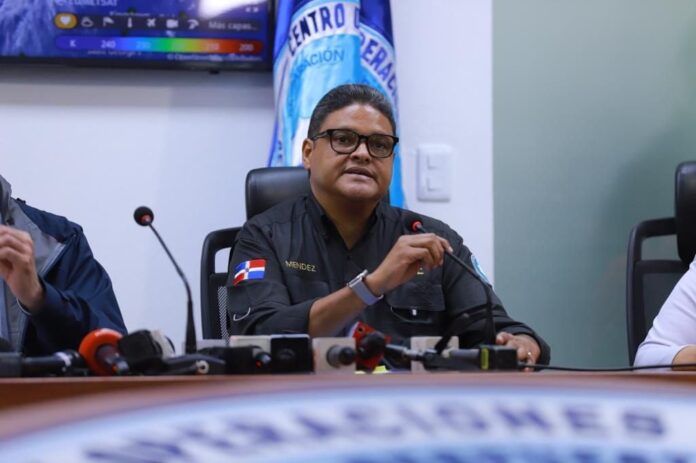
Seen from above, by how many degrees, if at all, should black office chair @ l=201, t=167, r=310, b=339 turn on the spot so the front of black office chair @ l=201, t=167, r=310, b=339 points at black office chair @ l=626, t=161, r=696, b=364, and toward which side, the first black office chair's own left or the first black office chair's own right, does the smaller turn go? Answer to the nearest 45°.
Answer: approximately 90° to the first black office chair's own left

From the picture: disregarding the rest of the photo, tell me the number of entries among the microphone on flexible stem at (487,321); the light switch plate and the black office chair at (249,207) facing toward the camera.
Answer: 2

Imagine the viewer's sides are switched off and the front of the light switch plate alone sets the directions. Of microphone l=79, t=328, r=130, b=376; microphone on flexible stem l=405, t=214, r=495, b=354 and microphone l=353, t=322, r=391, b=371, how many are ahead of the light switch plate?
3

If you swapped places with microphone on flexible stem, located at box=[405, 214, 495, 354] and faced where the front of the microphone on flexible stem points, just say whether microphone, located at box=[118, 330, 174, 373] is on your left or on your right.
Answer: on your left

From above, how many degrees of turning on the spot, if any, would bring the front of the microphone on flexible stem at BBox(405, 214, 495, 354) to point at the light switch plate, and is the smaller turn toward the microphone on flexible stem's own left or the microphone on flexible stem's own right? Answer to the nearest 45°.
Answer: approximately 45° to the microphone on flexible stem's own right

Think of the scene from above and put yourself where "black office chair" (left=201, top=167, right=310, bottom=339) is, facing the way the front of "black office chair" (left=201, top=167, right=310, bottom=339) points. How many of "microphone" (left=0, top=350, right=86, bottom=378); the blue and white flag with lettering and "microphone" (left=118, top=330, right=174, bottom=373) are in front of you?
2

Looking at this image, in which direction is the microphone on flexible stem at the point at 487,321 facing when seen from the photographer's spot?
facing away from the viewer and to the left of the viewer

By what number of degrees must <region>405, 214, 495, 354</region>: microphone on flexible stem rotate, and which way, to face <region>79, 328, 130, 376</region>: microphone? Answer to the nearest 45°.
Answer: approximately 90° to its left

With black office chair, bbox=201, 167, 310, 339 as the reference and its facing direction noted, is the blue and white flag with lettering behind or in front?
behind
